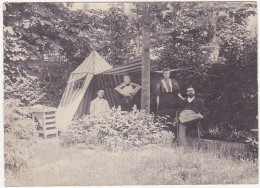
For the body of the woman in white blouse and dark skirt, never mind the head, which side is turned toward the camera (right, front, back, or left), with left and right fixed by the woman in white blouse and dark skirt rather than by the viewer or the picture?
front

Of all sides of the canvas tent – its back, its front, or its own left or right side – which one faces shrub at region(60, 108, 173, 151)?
front

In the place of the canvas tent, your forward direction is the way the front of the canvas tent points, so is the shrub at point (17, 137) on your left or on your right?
on your right

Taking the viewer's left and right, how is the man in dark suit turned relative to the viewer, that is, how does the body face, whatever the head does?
facing the viewer and to the left of the viewer

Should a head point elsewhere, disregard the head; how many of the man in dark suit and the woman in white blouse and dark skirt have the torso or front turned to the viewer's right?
0

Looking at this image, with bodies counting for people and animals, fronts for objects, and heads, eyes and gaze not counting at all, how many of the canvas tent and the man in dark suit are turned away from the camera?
0

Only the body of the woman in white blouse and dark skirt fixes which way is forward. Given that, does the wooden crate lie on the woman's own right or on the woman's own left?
on the woman's own right

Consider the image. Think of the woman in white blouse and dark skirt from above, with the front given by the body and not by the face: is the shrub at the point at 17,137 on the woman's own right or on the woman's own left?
on the woman's own right

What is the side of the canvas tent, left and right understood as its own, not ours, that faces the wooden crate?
right
